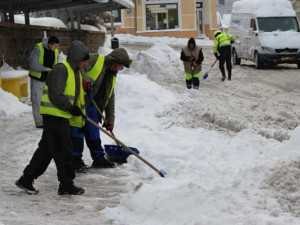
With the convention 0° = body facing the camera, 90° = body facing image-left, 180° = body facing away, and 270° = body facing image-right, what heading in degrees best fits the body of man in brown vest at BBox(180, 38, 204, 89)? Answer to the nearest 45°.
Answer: approximately 0°

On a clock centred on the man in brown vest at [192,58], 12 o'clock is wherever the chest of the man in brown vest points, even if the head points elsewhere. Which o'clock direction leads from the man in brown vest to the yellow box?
The yellow box is roughly at 2 o'clock from the man in brown vest.

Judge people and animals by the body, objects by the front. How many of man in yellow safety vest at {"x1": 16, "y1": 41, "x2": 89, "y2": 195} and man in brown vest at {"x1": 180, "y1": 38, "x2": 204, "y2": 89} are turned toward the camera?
1

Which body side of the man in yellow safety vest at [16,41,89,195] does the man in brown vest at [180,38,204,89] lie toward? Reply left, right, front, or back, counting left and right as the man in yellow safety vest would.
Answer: left

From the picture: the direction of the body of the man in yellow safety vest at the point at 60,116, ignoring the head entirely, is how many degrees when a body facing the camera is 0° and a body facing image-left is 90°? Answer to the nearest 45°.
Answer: approximately 270°

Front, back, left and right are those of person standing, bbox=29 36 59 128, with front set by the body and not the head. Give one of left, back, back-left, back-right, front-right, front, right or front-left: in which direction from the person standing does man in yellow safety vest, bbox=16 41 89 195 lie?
front-right

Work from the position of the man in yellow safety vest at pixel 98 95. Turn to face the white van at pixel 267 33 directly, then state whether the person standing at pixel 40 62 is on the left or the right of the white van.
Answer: left

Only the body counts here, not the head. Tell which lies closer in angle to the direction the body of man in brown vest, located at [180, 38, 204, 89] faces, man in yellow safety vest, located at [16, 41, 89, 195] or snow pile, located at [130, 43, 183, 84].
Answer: the man in yellow safety vest
